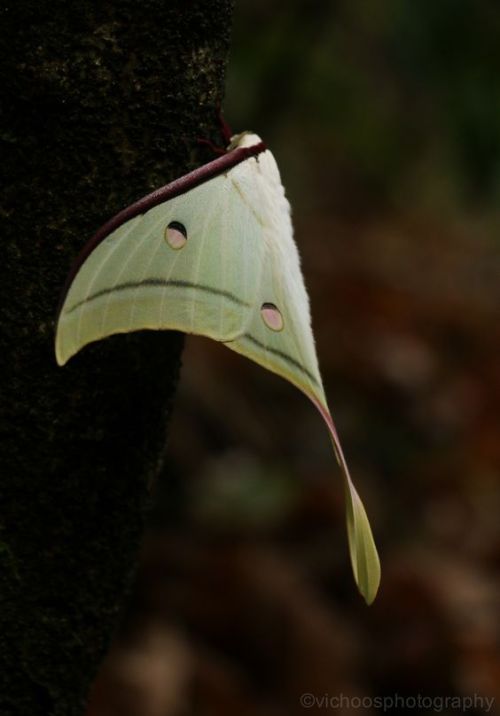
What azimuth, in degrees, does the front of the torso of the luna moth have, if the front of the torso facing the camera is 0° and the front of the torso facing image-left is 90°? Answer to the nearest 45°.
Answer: approximately 90°
